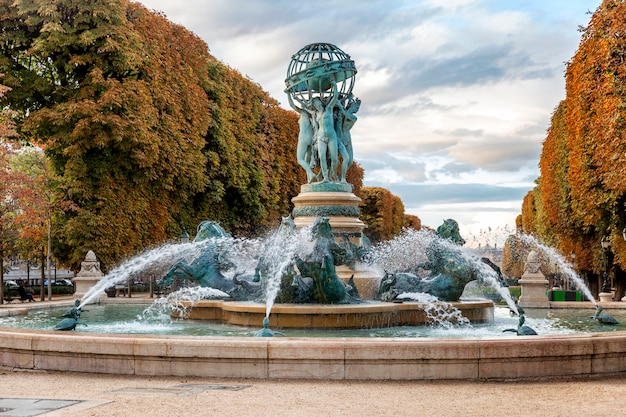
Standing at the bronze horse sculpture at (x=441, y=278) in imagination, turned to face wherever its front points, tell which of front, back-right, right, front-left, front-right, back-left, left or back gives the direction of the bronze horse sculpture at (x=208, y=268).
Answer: back

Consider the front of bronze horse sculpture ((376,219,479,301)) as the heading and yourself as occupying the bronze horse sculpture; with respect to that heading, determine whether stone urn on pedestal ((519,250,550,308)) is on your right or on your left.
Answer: on your left

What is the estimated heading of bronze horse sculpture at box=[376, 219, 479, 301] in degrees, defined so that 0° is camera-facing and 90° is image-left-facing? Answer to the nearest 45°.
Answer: approximately 270°

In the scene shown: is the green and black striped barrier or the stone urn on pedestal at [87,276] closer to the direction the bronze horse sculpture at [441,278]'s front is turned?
the green and black striped barrier

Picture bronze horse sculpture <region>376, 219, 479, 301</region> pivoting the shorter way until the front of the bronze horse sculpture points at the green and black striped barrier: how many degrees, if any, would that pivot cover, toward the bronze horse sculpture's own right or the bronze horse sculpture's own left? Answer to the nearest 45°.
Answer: approximately 90° to the bronze horse sculpture's own left

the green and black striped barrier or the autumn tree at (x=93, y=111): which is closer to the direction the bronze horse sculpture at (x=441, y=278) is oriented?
the green and black striped barrier

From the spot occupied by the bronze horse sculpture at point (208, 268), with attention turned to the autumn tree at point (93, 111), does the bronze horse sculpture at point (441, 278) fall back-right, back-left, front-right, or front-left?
back-right

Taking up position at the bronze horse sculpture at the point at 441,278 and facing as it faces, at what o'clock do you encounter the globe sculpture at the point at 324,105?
The globe sculpture is roughly at 6 o'clock from the bronze horse sculpture.

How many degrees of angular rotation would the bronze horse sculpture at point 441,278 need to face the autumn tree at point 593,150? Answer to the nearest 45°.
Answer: approximately 90° to its left

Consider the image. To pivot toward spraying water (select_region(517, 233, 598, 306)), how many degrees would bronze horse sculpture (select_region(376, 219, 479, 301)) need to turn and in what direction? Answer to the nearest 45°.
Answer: approximately 45° to its left

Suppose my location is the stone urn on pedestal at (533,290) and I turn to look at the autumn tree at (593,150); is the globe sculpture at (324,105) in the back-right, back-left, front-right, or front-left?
back-left
